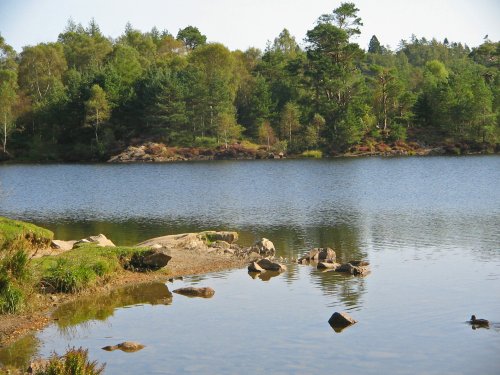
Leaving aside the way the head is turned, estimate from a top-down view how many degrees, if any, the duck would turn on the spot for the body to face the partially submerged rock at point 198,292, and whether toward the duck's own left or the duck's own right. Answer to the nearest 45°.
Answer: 0° — it already faces it

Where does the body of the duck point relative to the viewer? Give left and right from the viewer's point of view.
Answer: facing to the left of the viewer

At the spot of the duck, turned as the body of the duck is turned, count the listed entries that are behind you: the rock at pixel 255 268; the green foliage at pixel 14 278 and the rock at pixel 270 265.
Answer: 0

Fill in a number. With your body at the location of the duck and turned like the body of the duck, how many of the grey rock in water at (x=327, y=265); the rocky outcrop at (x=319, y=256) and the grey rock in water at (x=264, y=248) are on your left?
0

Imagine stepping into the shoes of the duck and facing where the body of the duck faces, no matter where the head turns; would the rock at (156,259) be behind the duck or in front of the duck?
in front

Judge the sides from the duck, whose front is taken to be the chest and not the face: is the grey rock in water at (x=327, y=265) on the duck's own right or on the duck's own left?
on the duck's own right

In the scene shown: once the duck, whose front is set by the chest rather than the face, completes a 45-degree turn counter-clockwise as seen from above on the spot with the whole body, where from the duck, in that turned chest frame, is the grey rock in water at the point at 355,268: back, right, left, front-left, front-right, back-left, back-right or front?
right

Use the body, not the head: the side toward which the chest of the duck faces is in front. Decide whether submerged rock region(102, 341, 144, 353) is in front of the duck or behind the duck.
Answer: in front

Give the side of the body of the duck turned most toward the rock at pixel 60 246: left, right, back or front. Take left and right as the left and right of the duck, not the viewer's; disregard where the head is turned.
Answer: front

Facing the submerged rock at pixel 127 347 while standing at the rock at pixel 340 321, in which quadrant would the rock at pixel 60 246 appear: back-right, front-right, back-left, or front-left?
front-right

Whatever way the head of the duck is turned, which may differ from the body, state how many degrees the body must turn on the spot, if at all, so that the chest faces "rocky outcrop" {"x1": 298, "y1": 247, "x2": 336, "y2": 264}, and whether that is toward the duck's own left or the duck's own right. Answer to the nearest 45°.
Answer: approximately 45° to the duck's own right
